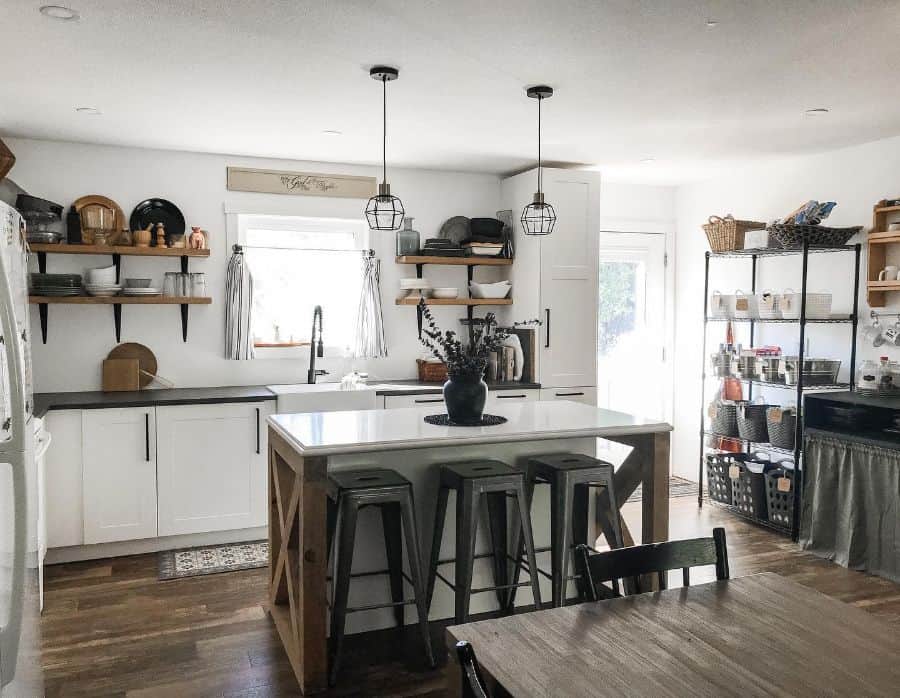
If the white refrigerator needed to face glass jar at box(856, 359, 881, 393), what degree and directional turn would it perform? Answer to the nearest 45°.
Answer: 0° — it already faces it

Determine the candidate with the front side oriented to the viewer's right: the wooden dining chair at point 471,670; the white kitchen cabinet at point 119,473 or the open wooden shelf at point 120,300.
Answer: the wooden dining chair

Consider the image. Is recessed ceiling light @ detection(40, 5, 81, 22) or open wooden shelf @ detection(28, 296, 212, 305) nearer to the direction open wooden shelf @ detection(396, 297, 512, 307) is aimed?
the recessed ceiling light

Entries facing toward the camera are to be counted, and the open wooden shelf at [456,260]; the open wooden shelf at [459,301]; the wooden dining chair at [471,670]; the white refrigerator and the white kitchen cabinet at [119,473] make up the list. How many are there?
3

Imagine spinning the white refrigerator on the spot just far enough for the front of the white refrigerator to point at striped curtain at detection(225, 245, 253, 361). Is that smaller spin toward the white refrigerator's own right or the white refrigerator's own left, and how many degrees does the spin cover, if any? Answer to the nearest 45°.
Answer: approximately 45° to the white refrigerator's own left

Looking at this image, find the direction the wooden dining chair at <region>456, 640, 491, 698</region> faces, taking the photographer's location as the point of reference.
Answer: facing to the right of the viewer

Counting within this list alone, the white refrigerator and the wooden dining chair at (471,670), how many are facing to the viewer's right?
2

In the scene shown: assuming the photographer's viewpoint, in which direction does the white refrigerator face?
facing to the right of the viewer

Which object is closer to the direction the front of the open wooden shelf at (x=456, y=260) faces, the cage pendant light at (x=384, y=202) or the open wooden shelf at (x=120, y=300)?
the cage pendant light

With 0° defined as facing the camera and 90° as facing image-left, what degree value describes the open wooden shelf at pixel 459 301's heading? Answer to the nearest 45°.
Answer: approximately 0°

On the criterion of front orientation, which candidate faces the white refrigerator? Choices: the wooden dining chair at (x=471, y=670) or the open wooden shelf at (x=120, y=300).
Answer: the open wooden shelf

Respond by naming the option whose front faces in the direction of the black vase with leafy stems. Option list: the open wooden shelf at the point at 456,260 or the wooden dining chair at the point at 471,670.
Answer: the open wooden shelf

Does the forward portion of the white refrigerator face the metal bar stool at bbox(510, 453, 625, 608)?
yes
